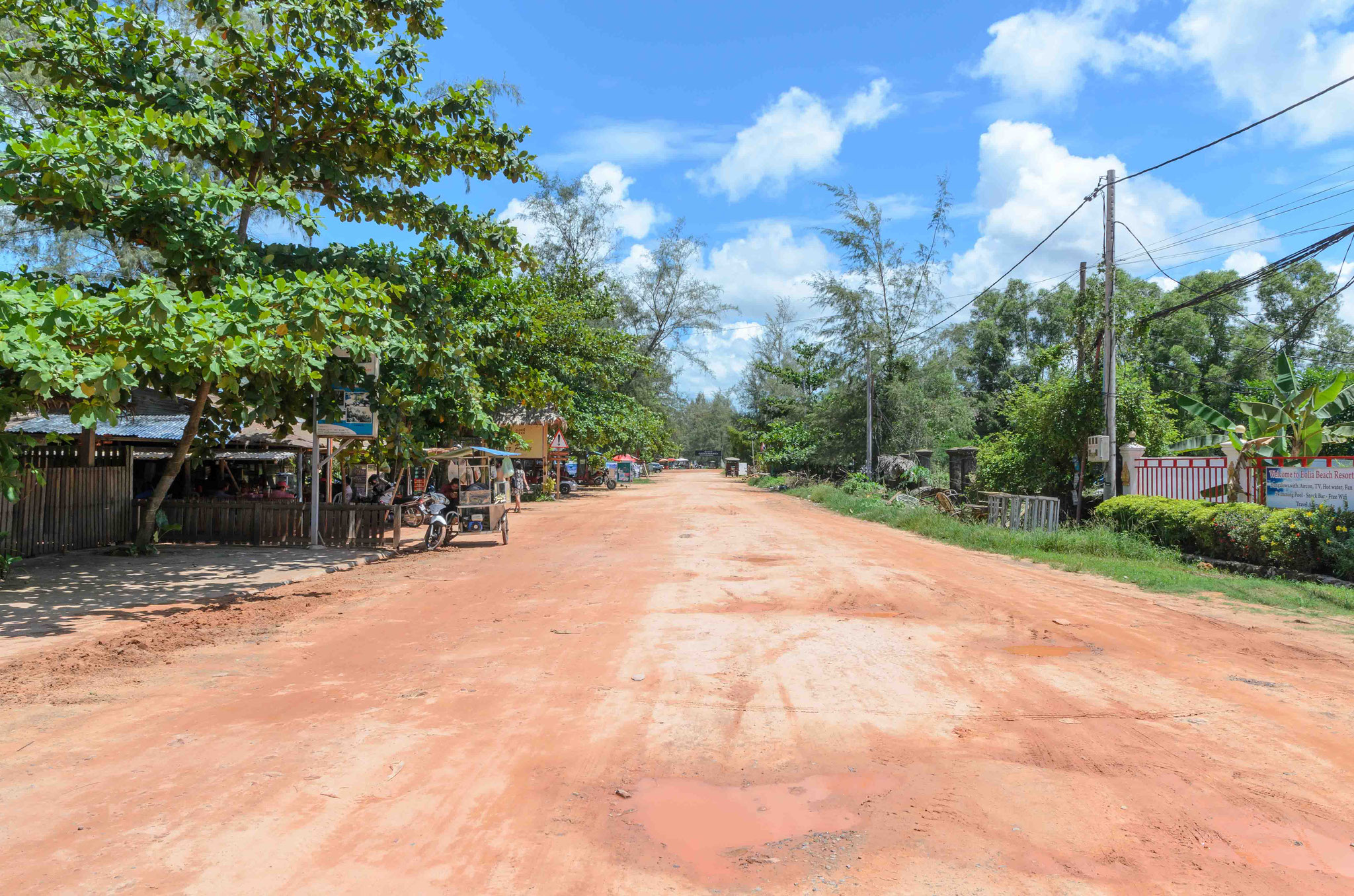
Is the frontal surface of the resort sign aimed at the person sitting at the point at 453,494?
no

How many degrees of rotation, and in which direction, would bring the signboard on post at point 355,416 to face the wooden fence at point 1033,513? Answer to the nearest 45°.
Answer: approximately 90° to its left

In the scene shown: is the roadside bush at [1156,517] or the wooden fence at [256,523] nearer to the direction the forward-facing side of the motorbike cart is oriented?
the wooden fence

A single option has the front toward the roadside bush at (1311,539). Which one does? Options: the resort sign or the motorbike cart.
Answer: the resort sign

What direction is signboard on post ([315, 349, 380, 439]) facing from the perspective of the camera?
toward the camera

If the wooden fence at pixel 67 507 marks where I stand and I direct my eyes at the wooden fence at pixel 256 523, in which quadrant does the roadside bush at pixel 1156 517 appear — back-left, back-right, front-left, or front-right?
front-right

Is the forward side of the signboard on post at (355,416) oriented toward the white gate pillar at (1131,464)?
no

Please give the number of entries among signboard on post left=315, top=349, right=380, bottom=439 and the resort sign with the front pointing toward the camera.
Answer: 2

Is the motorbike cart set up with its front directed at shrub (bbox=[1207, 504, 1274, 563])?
no

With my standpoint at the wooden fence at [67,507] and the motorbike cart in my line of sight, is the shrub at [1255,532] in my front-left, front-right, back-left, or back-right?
front-right

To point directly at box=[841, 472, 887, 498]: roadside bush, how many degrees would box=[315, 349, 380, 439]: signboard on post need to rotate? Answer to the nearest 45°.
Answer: approximately 135° to its left

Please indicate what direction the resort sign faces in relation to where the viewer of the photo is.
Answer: facing the viewer

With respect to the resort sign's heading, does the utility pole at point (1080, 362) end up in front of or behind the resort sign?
behind

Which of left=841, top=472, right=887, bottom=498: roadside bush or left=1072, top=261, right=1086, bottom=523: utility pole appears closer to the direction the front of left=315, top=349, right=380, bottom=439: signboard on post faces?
the utility pole

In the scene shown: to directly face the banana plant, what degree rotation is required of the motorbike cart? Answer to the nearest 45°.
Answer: approximately 90° to its left

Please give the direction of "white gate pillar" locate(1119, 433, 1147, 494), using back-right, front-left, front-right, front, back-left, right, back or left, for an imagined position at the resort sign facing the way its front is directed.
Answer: back-right
